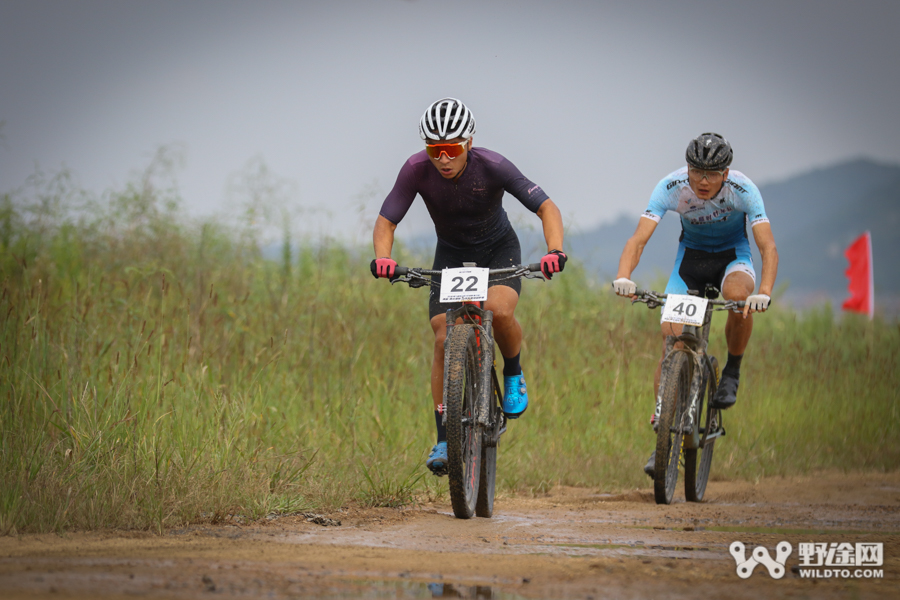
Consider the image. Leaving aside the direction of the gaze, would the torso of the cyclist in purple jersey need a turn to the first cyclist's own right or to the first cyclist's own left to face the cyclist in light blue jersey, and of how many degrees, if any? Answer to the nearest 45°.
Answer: approximately 135° to the first cyclist's own left

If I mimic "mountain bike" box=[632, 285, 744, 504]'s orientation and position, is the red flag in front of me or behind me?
behind

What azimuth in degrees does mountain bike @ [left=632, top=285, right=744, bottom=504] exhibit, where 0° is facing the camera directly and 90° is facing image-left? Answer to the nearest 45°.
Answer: approximately 0°

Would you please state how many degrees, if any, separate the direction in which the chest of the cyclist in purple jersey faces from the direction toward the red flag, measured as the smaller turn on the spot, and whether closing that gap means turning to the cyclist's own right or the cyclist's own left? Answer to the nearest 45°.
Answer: approximately 135° to the cyclist's own left

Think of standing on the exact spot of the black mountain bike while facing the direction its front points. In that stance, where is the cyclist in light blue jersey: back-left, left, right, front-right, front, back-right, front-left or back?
back-left

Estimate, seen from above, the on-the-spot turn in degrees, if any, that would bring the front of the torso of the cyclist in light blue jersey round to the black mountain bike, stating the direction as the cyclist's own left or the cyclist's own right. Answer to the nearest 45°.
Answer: approximately 45° to the cyclist's own right

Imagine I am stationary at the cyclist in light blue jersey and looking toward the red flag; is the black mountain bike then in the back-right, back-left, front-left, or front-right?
back-left

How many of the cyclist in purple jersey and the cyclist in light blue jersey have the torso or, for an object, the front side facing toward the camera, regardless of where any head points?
2

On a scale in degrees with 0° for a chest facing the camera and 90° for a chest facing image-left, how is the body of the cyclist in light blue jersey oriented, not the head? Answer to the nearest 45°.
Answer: approximately 0°
